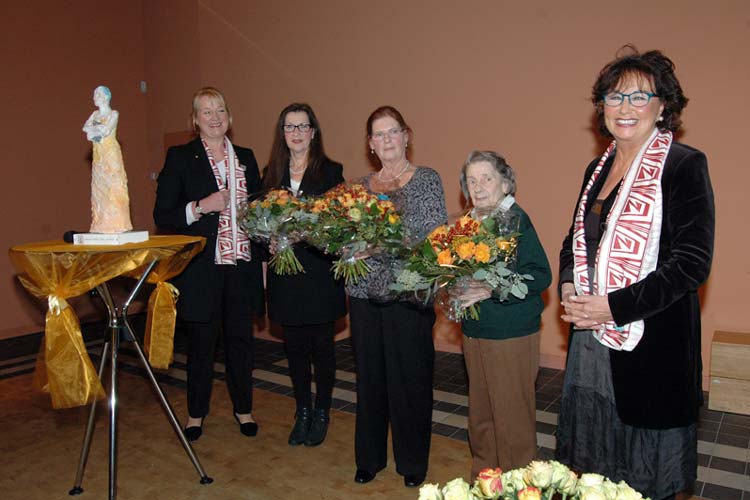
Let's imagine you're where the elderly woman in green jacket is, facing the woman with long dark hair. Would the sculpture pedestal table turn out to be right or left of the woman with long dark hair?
left

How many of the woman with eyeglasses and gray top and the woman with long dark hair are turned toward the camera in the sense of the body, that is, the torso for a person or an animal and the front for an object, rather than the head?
2

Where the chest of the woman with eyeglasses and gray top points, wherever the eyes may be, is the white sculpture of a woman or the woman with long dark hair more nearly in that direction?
the white sculpture of a woman

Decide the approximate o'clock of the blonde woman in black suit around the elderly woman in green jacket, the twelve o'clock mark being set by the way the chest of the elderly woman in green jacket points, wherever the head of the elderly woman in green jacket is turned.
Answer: The blonde woman in black suit is roughly at 2 o'clock from the elderly woman in green jacket.

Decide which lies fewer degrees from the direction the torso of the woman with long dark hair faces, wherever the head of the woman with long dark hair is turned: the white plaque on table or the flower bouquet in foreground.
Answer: the flower bouquet in foreground

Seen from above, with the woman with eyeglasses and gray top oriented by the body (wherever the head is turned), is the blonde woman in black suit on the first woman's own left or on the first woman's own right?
on the first woman's own right

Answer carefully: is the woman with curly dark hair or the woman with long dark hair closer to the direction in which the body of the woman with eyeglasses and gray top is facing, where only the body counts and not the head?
the woman with curly dark hair

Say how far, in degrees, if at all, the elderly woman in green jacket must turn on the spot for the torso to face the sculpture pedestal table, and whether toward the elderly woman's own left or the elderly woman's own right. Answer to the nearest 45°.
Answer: approximately 45° to the elderly woman's own right
